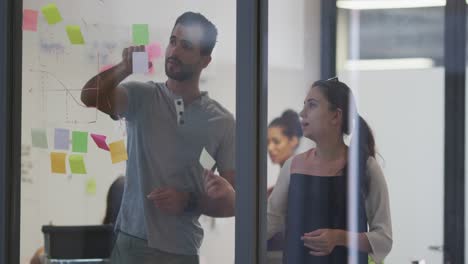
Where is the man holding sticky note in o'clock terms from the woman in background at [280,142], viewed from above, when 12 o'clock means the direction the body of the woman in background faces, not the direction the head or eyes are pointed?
The man holding sticky note is roughly at 2 o'clock from the woman in background.

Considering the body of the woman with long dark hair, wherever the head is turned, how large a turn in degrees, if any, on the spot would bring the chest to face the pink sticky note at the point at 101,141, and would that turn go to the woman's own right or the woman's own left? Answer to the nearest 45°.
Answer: approximately 45° to the woman's own right

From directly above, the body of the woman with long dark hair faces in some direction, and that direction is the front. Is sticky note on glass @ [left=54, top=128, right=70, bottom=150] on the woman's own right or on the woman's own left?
on the woman's own right

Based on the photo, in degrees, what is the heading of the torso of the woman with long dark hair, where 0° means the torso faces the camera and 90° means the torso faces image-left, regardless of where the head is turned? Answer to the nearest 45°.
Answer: approximately 45°

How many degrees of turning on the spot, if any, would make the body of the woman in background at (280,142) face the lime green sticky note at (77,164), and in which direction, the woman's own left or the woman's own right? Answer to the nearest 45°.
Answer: approximately 45° to the woman's own right

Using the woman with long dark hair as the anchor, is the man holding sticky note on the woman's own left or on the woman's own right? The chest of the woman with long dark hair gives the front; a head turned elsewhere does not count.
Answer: on the woman's own right

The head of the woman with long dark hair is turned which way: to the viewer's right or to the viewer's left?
to the viewer's left

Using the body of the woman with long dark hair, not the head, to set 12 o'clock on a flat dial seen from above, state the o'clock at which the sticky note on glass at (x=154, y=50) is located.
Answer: The sticky note on glass is roughly at 2 o'clock from the woman with long dark hair.

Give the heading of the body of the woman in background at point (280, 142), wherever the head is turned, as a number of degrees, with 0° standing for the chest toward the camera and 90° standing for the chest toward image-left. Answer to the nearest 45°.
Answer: approximately 45°

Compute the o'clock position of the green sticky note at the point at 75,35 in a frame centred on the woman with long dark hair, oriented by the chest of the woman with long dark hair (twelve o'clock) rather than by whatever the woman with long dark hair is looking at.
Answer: The green sticky note is roughly at 2 o'clock from the woman with long dark hair.
